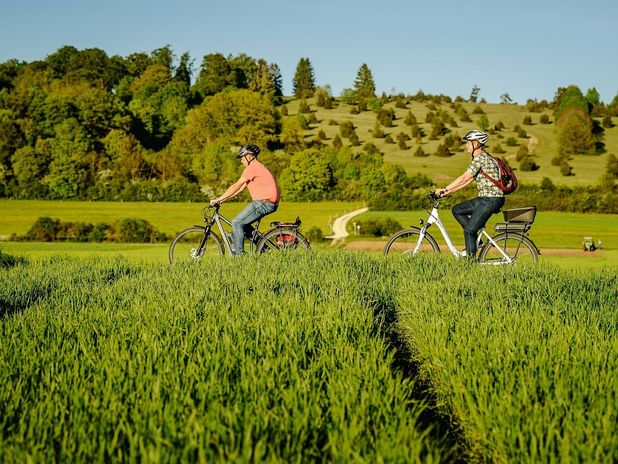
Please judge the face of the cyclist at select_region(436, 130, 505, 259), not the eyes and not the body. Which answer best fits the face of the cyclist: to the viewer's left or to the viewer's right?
to the viewer's left

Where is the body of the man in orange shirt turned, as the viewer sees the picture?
to the viewer's left

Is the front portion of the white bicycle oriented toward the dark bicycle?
yes

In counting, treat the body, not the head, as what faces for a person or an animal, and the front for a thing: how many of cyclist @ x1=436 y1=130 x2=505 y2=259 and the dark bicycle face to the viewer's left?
2

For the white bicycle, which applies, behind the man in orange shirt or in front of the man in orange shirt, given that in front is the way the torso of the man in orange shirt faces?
behind

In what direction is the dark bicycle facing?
to the viewer's left

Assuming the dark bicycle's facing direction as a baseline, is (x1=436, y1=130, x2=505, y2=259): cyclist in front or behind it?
behind

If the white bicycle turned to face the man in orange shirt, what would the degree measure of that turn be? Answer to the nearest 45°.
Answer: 0° — it already faces them

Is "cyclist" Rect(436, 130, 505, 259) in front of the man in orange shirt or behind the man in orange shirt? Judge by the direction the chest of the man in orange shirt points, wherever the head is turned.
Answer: behind

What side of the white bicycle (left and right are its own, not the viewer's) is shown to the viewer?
left

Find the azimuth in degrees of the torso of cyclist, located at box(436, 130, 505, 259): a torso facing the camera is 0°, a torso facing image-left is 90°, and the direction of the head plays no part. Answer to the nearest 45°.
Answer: approximately 90°
